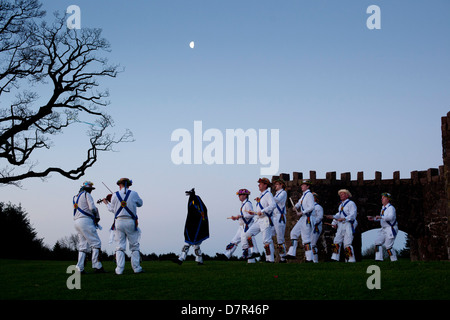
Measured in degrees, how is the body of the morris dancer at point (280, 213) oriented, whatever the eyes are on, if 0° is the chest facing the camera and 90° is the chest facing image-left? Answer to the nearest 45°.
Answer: approximately 45°

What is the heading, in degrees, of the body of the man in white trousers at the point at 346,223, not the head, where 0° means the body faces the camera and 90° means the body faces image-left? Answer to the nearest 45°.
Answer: approximately 45°

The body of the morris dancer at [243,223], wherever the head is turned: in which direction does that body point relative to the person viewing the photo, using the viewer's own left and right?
facing to the left of the viewer

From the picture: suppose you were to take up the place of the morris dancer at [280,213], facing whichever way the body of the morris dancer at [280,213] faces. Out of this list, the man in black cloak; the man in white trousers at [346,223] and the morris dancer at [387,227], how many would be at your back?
2

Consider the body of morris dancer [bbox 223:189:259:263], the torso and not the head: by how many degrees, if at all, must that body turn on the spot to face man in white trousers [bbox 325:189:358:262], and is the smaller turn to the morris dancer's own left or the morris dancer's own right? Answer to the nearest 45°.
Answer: approximately 180°

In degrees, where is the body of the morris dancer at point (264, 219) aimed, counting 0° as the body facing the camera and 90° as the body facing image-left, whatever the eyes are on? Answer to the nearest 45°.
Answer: approximately 90°

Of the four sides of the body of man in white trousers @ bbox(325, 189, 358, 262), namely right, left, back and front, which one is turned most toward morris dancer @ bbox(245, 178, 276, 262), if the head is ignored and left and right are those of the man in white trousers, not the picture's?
front

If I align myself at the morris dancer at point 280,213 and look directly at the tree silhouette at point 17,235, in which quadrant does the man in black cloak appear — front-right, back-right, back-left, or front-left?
front-left

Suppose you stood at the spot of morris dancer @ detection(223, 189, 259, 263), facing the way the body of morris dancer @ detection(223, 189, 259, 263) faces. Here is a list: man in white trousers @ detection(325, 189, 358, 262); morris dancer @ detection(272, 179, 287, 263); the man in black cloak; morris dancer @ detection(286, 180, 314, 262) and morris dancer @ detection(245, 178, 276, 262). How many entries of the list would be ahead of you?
1

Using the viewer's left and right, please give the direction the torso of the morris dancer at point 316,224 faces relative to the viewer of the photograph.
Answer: facing to the left of the viewer

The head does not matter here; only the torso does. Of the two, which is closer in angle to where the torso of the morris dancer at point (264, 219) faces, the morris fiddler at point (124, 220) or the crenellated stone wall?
the morris fiddler

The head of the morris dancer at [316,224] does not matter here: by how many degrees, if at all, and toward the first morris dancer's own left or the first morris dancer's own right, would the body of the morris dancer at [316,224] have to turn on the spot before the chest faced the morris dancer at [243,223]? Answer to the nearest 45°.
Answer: approximately 45° to the first morris dancer's own left

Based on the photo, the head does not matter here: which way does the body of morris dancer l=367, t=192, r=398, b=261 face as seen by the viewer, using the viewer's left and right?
facing to the left of the viewer

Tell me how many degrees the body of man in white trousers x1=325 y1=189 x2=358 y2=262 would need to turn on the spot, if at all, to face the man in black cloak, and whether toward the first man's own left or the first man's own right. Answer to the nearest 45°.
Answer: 0° — they already face them

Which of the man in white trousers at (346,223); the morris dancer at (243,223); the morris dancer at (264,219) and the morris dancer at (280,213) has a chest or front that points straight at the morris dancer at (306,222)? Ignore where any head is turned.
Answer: the man in white trousers

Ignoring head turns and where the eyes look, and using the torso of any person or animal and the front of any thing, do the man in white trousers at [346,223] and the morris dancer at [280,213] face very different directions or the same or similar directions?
same or similar directions
